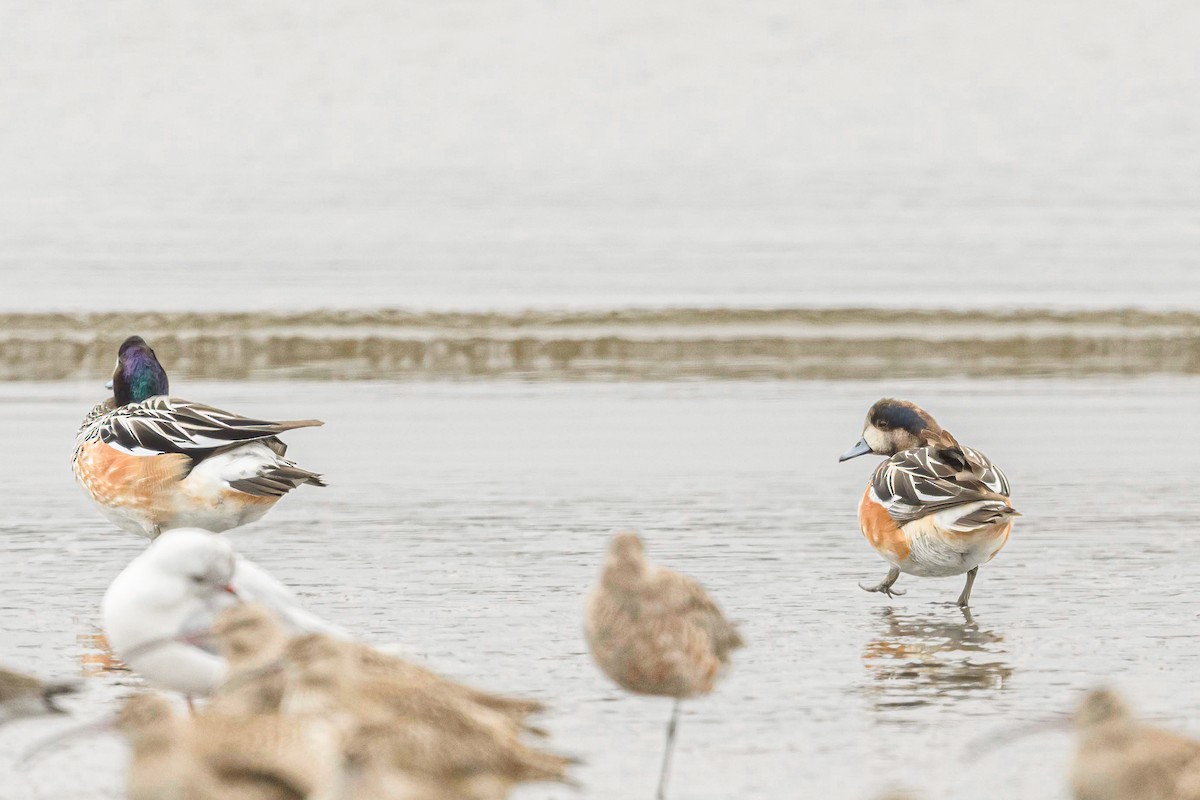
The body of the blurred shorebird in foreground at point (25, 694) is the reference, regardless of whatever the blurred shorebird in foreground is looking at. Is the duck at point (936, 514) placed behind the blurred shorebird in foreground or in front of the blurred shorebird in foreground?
behind

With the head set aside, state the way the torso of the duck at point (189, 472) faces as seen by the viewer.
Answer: to the viewer's left

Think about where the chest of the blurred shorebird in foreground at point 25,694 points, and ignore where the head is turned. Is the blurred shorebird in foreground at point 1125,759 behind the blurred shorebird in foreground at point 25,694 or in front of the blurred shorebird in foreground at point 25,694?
behind

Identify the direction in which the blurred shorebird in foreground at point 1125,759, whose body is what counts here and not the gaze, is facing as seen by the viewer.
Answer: to the viewer's left

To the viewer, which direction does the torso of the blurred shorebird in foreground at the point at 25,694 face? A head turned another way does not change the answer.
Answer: to the viewer's left

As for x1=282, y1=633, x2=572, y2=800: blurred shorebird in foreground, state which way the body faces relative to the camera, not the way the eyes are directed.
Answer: to the viewer's left

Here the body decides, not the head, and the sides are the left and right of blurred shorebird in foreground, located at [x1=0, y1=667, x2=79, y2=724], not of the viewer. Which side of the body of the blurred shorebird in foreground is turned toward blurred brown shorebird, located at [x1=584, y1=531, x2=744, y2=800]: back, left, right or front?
back
